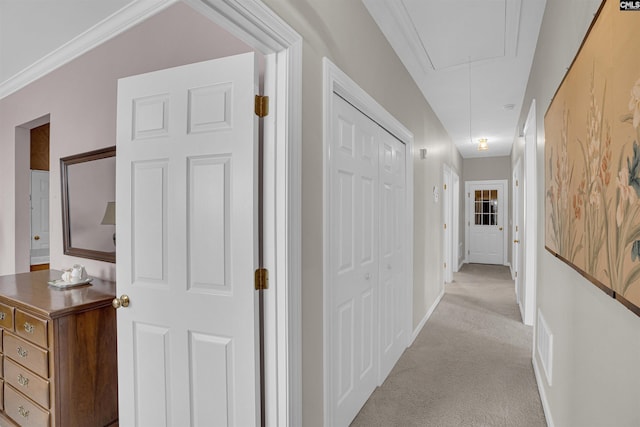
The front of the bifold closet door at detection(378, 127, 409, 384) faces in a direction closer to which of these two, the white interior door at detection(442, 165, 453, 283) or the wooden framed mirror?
the white interior door

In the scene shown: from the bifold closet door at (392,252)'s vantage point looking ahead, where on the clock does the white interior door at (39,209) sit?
The white interior door is roughly at 6 o'clock from the bifold closet door.

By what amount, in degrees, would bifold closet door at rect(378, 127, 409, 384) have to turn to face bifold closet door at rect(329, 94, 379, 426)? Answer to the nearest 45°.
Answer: approximately 90° to its right

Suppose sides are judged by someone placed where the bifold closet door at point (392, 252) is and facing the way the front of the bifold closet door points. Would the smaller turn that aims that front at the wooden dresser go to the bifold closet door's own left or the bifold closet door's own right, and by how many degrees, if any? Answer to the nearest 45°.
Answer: approximately 135° to the bifold closet door's own right

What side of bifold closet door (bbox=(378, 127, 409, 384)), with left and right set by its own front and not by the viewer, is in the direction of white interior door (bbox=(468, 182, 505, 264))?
left

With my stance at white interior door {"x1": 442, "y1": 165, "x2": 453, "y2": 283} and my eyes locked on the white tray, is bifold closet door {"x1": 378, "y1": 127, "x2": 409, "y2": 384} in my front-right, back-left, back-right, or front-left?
front-left

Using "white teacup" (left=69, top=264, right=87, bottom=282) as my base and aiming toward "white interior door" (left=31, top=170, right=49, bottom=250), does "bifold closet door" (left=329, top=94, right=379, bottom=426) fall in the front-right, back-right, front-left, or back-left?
back-right

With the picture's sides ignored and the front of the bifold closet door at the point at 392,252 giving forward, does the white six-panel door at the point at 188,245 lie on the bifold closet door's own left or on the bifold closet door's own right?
on the bifold closet door's own right

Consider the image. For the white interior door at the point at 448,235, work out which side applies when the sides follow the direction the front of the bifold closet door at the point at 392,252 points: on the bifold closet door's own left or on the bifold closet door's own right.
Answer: on the bifold closet door's own left

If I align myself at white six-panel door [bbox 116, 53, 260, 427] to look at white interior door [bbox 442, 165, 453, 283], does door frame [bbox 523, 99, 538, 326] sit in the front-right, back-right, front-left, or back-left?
front-right

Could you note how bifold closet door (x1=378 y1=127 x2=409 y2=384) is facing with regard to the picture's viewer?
facing to the right of the viewer

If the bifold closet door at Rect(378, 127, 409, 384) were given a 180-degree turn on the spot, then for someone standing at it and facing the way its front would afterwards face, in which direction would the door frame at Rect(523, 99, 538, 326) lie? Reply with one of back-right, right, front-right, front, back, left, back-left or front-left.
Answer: back-right

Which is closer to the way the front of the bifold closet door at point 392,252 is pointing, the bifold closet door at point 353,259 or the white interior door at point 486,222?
the white interior door

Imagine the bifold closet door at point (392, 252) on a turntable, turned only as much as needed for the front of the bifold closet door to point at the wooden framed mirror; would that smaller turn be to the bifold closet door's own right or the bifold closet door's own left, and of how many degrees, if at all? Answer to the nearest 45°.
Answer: approximately 180°
